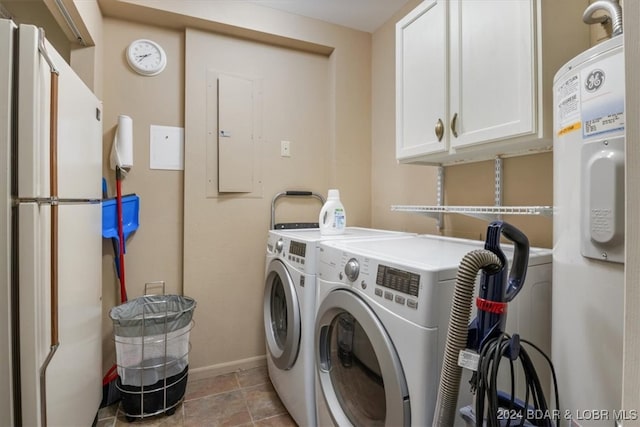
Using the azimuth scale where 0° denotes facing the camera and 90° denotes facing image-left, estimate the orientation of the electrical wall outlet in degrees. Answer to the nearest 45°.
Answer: approximately 0°

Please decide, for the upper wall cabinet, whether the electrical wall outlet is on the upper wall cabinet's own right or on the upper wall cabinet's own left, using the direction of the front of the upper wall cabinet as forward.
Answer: on the upper wall cabinet's own right

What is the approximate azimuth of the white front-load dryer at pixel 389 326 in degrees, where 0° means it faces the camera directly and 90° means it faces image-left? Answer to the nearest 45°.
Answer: approximately 45°

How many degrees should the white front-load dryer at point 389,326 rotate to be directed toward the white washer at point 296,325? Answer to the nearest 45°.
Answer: approximately 90° to its right

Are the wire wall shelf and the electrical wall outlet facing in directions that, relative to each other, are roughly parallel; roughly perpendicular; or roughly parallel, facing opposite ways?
roughly perpendicular

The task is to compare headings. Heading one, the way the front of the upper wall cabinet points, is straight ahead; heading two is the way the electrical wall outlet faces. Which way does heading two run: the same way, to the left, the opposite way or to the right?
to the left

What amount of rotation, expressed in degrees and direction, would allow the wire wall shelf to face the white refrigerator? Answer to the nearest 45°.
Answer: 0° — it already faces it
